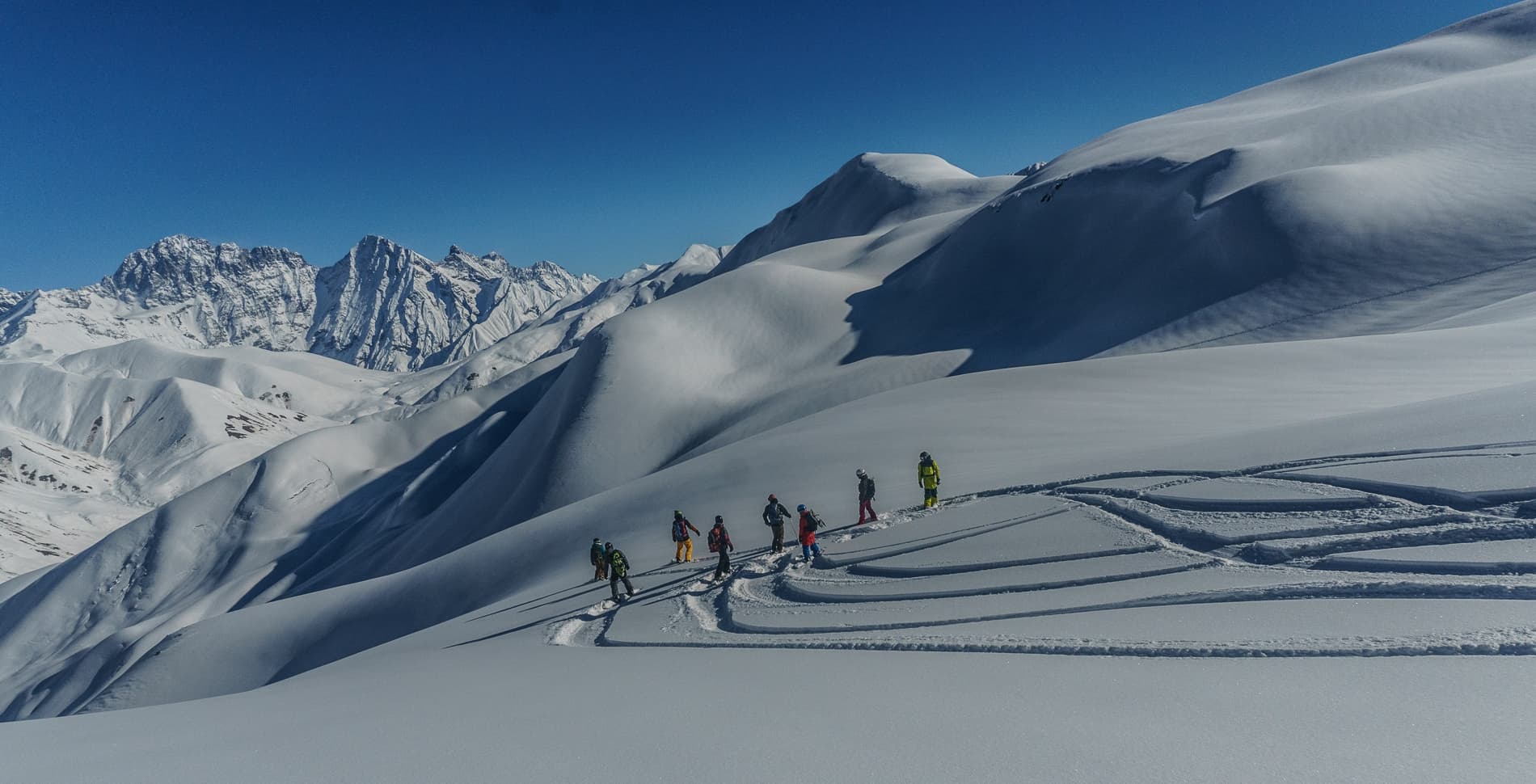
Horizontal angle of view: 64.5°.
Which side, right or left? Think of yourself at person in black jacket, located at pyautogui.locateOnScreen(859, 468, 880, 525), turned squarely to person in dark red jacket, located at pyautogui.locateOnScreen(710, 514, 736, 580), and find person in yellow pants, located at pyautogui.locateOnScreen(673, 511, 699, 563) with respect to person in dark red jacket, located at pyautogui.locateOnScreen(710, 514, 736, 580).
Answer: right

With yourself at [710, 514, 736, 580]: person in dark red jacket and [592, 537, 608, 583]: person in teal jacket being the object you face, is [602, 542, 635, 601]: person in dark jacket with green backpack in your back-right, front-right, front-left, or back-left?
front-left

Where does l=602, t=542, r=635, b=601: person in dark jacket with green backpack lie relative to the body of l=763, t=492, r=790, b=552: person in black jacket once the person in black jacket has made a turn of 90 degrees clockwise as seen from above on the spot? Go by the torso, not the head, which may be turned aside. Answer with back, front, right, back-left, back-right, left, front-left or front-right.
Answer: back

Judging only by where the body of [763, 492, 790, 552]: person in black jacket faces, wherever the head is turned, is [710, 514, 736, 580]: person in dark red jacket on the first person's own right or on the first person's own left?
on the first person's own left

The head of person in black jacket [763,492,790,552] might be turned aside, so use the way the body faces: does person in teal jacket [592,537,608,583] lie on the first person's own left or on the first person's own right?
on the first person's own left

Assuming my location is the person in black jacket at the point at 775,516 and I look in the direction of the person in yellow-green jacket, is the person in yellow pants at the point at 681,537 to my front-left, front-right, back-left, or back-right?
back-left

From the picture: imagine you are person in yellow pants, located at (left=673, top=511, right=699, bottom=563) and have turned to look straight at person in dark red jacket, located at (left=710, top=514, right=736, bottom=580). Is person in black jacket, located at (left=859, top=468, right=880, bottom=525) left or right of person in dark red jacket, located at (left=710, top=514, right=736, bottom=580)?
left

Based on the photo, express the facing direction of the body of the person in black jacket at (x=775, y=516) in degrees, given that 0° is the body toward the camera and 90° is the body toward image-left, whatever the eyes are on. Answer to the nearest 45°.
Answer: approximately 180°

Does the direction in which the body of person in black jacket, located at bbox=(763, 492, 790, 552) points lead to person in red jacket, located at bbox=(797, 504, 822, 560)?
no

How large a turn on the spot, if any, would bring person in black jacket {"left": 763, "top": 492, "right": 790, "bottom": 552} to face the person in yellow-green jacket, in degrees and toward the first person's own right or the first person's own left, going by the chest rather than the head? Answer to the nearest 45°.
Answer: approximately 90° to the first person's own right
